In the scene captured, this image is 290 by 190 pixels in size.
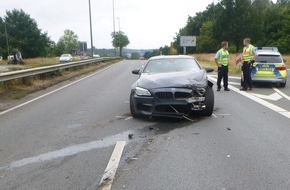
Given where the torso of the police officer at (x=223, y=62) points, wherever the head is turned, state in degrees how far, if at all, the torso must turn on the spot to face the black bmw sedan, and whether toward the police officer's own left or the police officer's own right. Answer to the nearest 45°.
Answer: approximately 45° to the police officer's own right

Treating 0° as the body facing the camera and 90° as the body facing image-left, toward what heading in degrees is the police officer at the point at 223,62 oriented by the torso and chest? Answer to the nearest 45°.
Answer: approximately 315°

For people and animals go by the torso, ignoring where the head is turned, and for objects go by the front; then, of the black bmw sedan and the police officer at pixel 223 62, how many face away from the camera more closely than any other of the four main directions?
0

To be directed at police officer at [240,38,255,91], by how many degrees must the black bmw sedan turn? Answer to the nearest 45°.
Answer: approximately 135° to its left

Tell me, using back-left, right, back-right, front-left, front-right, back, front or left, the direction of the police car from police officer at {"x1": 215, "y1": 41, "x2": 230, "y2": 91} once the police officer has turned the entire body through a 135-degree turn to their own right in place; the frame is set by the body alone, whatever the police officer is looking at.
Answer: back-right

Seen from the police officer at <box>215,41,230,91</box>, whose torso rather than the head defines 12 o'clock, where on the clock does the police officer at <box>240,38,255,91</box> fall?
the police officer at <box>240,38,255,91</box> is roughly at 10 o'clock from the police officer at <box>215,41,230,91</box>.

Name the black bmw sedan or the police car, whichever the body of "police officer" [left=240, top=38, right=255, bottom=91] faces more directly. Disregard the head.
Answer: the black bmw sedan

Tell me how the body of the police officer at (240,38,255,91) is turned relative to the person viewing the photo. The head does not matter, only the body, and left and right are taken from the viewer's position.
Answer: facing the viewer and to the left of the viewer

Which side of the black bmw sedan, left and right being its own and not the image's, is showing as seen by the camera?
front
